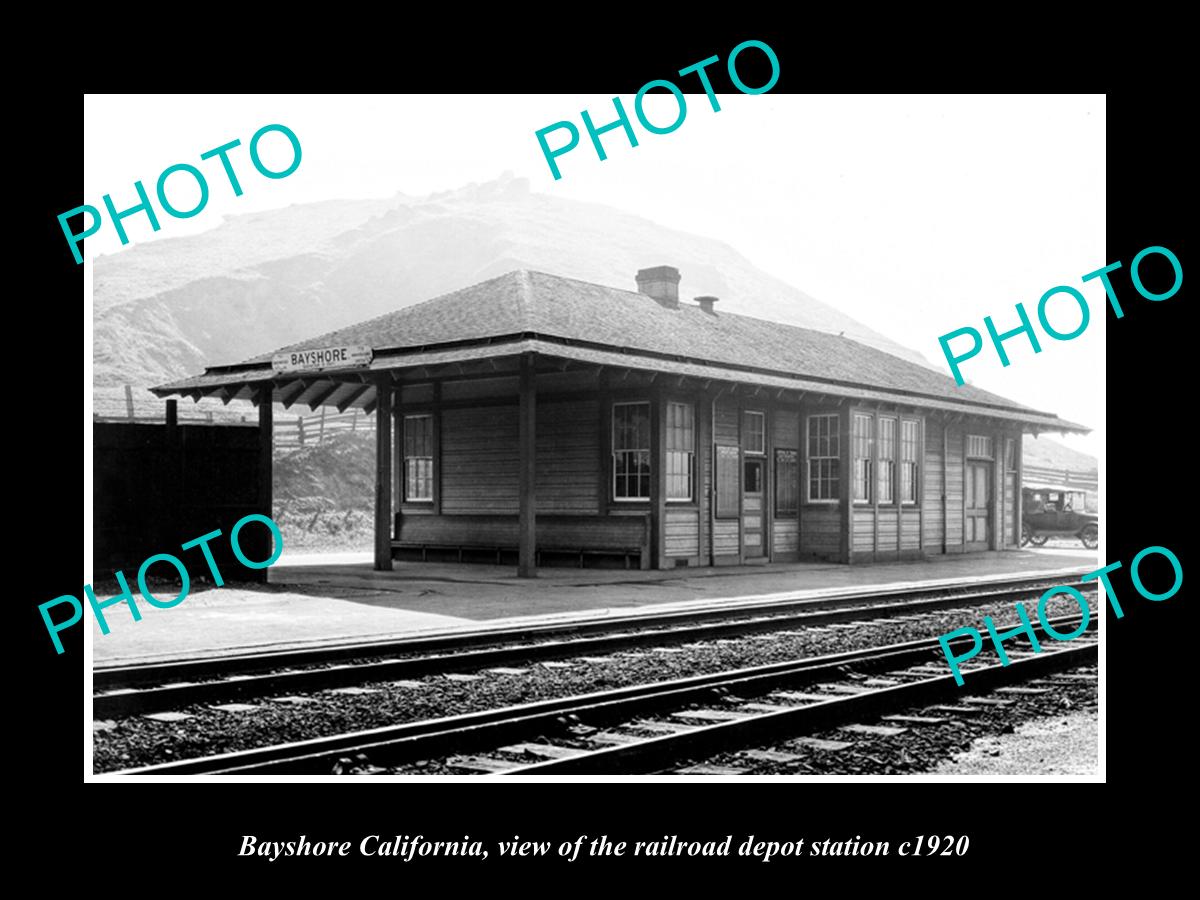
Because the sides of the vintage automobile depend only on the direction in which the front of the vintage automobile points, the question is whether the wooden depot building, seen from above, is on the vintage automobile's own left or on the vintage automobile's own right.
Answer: on the vintage automobile's own right

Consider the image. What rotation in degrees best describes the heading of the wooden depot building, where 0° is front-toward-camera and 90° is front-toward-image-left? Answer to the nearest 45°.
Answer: approximately 315°

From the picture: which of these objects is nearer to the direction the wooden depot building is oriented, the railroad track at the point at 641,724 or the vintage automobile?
the railroad track

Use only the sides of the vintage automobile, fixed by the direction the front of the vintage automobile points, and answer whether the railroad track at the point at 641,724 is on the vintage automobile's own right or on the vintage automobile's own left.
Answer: on the vintage automobile's own right

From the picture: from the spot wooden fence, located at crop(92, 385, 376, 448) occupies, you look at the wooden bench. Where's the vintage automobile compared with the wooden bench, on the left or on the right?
left

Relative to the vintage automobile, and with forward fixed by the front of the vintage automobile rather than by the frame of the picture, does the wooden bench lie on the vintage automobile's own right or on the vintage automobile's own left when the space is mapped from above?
on the vintage automobile's own right

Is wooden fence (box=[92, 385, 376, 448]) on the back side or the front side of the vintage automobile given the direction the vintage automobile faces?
on the back side

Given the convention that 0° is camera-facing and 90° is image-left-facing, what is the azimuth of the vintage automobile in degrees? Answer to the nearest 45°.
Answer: approximately 270°

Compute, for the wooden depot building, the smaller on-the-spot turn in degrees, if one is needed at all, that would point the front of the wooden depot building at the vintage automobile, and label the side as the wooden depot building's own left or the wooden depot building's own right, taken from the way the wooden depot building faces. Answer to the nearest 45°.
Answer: approximately 90° to the wooden depot building's own left
